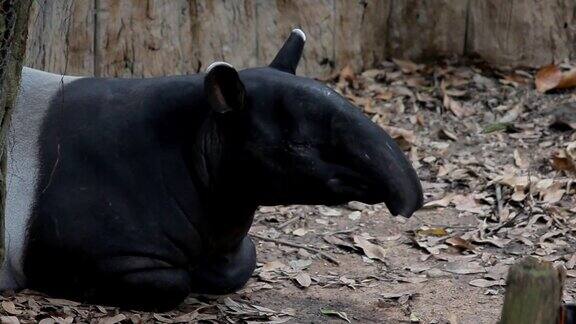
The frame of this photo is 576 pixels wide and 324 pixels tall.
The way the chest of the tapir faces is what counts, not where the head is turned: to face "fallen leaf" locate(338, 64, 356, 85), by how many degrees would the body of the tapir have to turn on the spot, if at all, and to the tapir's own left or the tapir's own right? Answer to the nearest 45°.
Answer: approximately 90° to the tapir's own left

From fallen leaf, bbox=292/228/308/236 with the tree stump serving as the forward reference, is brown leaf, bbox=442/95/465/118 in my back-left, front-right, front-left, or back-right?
back-left

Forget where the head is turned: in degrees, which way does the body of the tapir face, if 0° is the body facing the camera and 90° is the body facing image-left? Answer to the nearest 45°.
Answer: approximately 270°

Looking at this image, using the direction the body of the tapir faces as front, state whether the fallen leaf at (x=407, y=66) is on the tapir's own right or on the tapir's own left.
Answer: on the tapir's own left

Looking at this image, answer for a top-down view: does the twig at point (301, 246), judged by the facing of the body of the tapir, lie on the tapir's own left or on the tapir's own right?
on the tapir's own left

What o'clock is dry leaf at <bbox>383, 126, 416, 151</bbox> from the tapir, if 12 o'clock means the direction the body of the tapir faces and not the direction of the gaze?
The dry leaf is roughly at 10 o'clock from the tapir.

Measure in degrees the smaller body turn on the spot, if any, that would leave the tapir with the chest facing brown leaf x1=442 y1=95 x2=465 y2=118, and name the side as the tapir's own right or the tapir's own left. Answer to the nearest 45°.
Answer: approximately 45° to the tapir's own left

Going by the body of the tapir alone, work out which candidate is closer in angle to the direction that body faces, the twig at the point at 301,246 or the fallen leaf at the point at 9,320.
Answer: the twig
